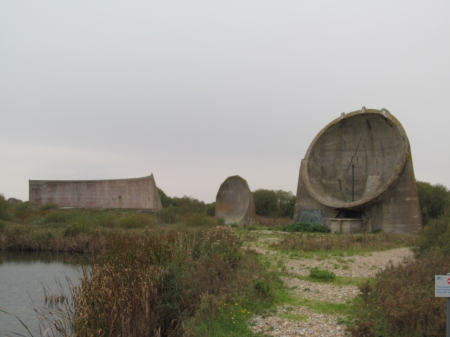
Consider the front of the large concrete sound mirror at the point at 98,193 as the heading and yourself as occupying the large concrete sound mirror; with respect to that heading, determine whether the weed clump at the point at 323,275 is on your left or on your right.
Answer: on your left

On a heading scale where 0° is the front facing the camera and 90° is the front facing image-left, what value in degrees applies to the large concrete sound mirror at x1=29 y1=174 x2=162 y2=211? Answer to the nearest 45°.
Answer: approximately 45°

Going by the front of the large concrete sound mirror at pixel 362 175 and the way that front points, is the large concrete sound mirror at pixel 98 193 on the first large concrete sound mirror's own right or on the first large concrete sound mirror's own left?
on the first large concrete sound mirror's own right

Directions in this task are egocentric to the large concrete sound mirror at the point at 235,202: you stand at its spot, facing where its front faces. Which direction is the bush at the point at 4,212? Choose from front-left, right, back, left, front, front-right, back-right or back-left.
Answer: front-right

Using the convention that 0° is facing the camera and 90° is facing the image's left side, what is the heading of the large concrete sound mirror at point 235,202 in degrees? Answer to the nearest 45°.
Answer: approximately 45°
